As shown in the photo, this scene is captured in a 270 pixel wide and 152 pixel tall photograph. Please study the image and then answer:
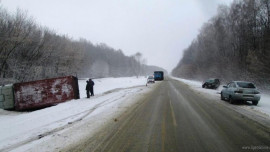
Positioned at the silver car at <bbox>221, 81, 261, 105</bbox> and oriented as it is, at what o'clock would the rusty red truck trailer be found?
The rusty red truck trailer is roughly at 10 o'clock from the silver car.

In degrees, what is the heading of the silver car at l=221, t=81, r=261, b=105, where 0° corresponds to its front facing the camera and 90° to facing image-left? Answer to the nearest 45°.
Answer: approximately 135°
